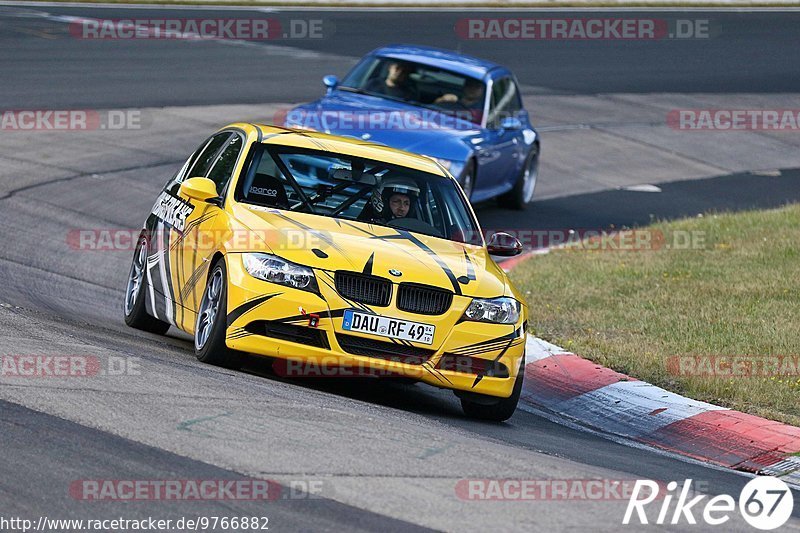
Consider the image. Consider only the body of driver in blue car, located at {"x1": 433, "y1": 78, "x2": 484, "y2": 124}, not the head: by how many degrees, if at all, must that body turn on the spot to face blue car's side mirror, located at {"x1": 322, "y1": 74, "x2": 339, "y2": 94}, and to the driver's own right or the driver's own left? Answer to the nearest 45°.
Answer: approximately 45° to the driver's own right

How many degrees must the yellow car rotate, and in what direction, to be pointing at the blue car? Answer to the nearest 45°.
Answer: approximately 135° to its left

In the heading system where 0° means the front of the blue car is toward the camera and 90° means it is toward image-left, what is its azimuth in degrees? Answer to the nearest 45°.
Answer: approximately 45°

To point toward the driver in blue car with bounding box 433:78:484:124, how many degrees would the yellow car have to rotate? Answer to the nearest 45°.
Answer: approximately 135° to its left

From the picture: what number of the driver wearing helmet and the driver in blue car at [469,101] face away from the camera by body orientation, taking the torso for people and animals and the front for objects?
0

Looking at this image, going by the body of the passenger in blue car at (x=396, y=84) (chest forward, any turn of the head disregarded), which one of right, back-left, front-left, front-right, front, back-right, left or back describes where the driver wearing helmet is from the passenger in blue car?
front-left

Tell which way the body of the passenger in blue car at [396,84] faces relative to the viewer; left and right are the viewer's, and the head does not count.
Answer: facing the viewer and to the left of the viewer

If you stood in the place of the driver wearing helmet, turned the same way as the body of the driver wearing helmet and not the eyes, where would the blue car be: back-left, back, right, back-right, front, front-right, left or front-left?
back-left

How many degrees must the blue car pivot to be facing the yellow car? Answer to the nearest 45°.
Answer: approximately 45° to its left

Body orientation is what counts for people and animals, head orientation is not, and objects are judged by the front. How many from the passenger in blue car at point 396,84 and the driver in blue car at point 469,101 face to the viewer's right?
0

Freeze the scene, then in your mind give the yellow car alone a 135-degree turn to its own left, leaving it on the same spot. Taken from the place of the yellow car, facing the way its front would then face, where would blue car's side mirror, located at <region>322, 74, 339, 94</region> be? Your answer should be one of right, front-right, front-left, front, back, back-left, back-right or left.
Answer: front

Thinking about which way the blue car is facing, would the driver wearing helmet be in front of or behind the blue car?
in front
